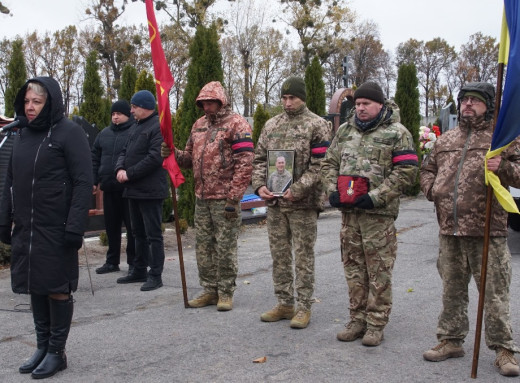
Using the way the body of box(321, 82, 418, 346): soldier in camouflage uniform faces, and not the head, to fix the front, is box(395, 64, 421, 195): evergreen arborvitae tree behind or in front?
behind

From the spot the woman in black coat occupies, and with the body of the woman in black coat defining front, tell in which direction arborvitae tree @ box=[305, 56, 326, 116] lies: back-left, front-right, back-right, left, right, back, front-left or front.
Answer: back

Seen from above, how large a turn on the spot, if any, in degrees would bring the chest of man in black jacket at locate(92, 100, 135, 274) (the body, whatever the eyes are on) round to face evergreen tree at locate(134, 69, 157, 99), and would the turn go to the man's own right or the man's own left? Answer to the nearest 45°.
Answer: approximately 135° to the man's own right

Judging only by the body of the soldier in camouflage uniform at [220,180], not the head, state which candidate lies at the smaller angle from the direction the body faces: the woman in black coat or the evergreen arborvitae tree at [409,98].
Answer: the woman in black coat

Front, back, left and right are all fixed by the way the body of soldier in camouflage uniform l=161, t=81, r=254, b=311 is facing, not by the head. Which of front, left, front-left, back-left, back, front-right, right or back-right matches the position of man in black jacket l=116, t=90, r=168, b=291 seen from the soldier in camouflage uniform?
right

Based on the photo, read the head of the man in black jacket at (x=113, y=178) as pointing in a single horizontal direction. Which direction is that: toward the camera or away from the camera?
toward the camera

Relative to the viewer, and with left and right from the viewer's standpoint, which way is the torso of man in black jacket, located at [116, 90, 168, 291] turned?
facing to the left of the viewer

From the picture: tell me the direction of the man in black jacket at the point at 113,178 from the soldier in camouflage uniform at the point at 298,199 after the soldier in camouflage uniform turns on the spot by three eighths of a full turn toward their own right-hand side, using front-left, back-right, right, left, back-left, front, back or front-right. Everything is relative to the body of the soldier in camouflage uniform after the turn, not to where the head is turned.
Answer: front-left

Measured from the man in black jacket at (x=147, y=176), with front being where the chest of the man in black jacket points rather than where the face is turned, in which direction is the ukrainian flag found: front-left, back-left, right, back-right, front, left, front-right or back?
back-left

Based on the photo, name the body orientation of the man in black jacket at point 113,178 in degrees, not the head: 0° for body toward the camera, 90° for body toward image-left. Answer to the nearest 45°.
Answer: approximately 45°

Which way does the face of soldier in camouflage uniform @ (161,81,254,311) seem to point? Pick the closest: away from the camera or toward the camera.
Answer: toward the camera

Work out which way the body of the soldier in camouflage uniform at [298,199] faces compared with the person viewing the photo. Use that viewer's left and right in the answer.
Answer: facing the viewer and to the left of the viewer

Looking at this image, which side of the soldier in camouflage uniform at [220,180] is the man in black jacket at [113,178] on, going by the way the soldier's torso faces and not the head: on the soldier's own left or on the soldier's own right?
on the soldier's own right

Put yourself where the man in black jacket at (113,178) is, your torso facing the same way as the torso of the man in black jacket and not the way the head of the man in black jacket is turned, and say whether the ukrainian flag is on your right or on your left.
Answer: on your left

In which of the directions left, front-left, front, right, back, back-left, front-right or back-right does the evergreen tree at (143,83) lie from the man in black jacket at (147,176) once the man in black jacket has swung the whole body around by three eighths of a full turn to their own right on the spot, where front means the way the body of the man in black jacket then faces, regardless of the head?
front-left

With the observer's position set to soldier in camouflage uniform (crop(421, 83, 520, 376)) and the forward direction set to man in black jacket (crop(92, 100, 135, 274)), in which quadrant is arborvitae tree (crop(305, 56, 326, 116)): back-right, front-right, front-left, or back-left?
front-right

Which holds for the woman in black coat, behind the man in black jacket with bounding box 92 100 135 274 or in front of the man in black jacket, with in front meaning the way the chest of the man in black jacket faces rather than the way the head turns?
in front

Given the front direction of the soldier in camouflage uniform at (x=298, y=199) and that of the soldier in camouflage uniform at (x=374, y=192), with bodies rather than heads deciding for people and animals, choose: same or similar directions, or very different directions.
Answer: same or similar directions
